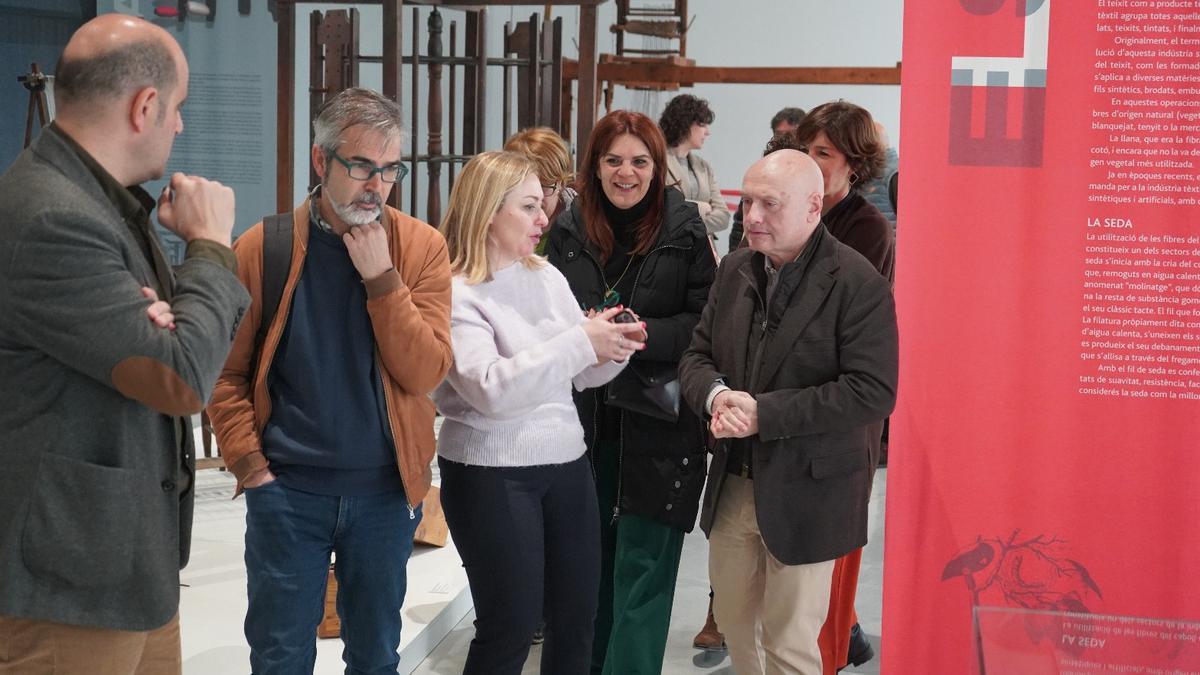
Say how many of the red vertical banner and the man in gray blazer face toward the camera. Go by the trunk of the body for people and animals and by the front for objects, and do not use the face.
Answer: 1

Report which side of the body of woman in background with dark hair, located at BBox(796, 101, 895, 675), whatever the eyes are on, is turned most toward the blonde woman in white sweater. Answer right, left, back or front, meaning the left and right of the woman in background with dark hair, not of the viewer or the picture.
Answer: front

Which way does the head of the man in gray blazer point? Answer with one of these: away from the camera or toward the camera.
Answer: away from the camera

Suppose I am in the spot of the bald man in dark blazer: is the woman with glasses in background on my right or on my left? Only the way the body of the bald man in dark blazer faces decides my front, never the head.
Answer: on my right

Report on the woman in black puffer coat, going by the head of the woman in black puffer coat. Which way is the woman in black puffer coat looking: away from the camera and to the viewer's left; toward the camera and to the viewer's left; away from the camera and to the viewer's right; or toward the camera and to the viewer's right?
toward the camera and to the viewer's left

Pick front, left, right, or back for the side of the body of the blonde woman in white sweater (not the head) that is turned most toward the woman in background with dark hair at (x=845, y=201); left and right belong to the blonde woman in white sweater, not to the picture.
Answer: left

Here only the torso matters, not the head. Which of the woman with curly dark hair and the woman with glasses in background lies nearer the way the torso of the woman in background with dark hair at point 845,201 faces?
the woman with glasses in background

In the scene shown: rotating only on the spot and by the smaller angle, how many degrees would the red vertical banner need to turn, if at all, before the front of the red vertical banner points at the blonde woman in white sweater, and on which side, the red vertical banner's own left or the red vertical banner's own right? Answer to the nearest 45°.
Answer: approximately 45° to the red vertical banner's own right

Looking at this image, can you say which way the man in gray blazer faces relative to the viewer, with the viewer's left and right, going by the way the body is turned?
facing to the right of the viewer

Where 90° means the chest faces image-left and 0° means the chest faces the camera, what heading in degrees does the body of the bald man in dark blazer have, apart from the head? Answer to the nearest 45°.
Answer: approximately 45°

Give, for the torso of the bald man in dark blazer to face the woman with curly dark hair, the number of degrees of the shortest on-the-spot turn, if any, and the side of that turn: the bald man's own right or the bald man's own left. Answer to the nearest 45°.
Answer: approximately 135° to the bald man's own right

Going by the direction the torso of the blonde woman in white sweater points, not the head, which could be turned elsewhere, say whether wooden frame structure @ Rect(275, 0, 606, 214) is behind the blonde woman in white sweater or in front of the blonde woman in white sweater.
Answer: behind
